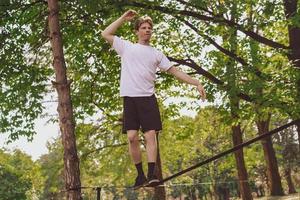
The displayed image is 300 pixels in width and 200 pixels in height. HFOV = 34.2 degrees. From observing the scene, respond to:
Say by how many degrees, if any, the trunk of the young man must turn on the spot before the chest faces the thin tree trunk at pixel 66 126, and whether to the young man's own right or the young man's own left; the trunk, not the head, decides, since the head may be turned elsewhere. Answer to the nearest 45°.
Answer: approximately 135° to the young man's own right

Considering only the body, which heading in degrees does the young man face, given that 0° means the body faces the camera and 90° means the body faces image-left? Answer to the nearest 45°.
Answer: approximately 0°
